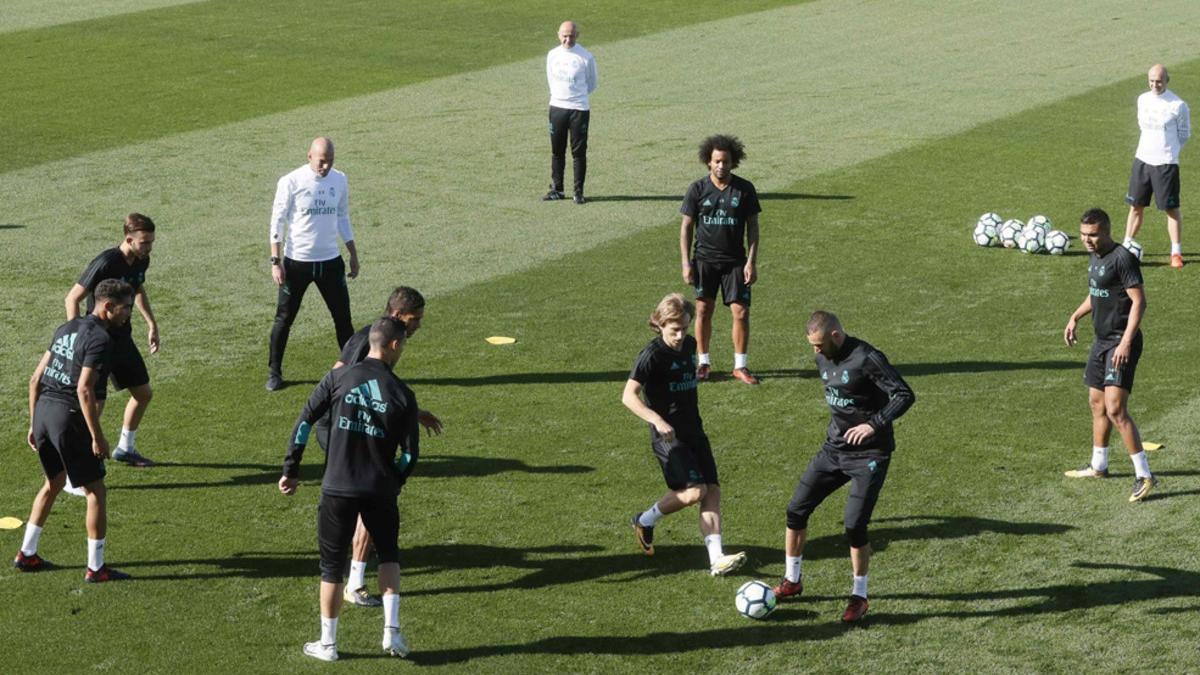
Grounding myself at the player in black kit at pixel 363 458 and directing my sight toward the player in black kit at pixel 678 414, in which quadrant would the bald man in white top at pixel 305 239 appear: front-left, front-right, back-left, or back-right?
front-left

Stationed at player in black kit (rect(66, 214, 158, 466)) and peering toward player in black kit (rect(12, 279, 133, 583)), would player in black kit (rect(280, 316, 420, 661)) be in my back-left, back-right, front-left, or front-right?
front-left

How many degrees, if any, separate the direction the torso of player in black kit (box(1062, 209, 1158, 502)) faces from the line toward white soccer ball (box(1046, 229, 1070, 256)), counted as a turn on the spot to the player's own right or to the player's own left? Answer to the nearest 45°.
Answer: approximately 135° to the player's own right

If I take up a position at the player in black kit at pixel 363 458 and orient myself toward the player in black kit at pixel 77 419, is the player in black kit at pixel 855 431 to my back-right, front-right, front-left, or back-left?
back-right

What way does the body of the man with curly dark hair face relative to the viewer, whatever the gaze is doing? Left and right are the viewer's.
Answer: facing the viewer

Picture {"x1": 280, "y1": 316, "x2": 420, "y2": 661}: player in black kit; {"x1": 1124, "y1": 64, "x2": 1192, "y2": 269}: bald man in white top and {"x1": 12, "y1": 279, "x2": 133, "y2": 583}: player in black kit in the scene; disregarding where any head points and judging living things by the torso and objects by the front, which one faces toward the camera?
the bald man in white top

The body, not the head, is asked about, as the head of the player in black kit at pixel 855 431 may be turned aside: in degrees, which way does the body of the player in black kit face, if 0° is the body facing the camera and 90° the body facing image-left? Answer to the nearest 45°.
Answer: approximately 45°

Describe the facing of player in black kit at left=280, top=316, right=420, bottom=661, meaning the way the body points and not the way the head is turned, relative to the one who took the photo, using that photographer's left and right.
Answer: facing away from the viewer

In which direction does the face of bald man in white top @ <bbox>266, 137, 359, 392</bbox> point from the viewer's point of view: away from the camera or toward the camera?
toward the camera

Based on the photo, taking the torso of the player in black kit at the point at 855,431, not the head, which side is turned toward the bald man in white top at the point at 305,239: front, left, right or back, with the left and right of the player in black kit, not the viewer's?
right

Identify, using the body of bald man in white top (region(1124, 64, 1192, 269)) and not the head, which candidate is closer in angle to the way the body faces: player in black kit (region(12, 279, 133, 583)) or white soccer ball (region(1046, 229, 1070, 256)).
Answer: the player in black kit

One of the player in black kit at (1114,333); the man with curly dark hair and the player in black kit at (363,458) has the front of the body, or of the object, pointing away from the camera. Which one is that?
the player in black kit at (363,458)

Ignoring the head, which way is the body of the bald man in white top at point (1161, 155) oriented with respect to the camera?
toward the camera

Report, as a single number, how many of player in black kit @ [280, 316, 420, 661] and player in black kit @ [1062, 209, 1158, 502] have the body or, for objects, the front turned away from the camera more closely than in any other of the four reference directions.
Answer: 1

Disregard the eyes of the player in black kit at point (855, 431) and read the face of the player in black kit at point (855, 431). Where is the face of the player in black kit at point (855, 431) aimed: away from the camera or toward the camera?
toward the camera

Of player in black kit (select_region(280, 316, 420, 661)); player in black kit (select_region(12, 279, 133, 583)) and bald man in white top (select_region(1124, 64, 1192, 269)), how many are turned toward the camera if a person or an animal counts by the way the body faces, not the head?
1

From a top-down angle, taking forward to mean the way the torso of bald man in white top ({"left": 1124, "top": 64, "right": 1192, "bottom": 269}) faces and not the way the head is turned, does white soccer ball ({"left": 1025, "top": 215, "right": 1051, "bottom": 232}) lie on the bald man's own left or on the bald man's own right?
on the bald man's own right

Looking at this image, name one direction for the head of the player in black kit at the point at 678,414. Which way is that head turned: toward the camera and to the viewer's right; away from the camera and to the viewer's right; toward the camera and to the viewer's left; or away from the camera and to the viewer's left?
toward the camera and to the viewer's right

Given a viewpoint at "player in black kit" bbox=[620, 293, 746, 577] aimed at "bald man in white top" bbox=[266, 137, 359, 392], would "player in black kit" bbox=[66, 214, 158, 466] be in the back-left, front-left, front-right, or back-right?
front-left

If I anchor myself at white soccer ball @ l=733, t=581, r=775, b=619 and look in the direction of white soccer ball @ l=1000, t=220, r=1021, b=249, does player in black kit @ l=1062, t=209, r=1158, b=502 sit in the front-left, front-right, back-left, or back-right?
front-right
